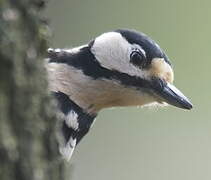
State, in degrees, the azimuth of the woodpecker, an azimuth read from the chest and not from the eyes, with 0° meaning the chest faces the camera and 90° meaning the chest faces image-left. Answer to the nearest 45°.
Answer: approximately 270°
